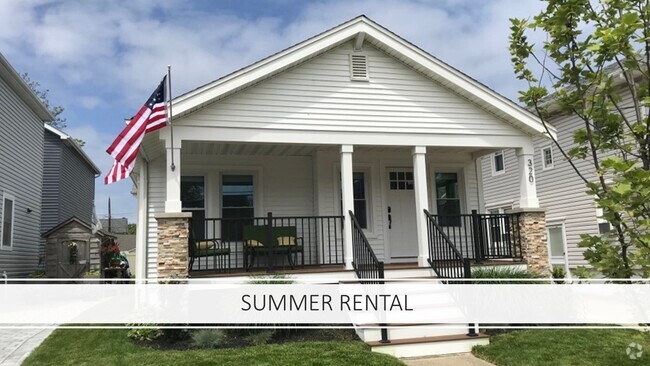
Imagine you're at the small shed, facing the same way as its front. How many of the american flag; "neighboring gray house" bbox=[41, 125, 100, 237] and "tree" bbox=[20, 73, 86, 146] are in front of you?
1

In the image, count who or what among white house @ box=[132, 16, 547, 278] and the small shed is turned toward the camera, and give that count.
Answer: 2

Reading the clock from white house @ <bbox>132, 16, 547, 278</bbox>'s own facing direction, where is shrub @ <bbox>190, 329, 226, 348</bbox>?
The shrub is roughly at 1 o'clock from the white house.

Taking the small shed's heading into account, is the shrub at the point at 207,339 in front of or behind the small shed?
in front

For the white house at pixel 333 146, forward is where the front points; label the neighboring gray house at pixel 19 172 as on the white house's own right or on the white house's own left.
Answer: on the white house's own right

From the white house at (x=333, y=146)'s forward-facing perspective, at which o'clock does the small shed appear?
The small shed is roughly at 4 o'clock from the white house.

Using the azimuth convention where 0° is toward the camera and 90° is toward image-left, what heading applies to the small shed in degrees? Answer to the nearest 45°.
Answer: approximately 0°

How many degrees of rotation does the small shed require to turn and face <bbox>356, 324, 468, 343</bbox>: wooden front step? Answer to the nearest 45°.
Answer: approximately 45° to its left

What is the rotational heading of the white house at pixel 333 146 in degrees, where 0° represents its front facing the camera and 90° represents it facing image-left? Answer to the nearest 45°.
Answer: approximately 0°

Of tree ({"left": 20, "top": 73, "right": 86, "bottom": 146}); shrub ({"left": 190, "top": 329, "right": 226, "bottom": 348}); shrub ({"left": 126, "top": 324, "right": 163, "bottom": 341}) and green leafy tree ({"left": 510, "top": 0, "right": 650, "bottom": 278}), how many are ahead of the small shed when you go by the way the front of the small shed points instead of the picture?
3
